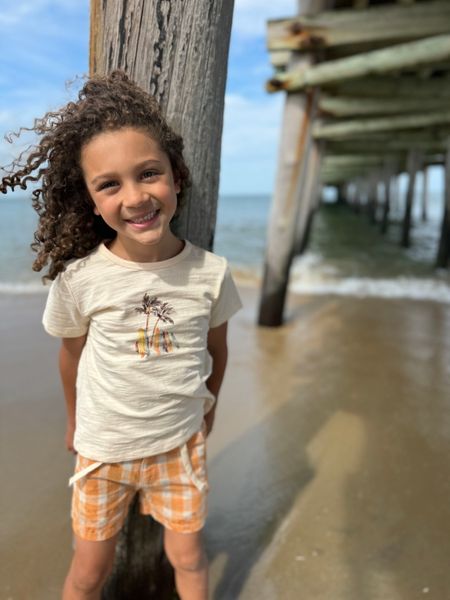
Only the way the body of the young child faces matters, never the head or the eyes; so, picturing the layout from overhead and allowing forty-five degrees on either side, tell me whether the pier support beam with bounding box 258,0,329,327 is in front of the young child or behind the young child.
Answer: behind

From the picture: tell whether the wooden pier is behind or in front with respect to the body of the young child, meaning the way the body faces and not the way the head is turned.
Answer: behind

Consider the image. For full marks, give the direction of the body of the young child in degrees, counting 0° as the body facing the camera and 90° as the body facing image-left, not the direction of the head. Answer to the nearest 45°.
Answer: approximately 0°
